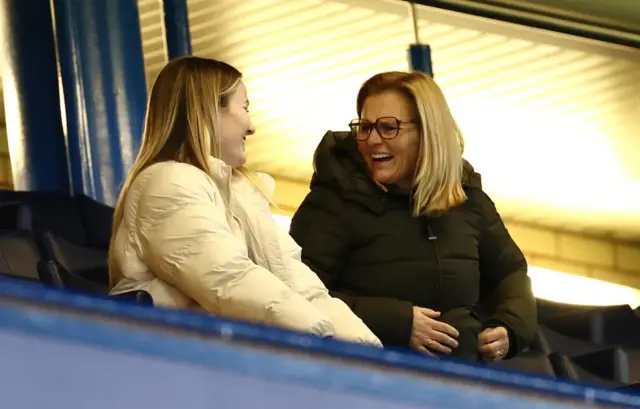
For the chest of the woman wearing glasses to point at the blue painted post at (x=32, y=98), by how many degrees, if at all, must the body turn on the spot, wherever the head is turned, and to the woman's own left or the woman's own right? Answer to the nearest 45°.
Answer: approximately 135° to the woman's own right

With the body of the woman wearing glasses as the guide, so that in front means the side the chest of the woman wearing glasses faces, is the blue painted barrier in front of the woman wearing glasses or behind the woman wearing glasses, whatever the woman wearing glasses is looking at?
in front

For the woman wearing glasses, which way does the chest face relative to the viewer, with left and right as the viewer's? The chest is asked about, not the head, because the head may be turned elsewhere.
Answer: facing the viewer

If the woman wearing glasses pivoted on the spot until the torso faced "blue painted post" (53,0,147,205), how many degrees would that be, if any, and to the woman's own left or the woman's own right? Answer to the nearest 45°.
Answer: approximately 135° to the woman's own right

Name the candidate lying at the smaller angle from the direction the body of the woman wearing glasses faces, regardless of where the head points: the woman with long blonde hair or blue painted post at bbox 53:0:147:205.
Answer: the woman with long blonde hair

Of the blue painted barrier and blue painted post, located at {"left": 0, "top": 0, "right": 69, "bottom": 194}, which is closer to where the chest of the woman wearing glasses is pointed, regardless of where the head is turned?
the blue painted barrier

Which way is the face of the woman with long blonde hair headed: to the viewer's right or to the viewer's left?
to the viewer's right

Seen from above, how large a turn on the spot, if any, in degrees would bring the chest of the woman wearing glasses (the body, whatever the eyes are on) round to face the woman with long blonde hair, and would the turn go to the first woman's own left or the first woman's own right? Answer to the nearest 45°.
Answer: approximately 45° to the first woman's own right
